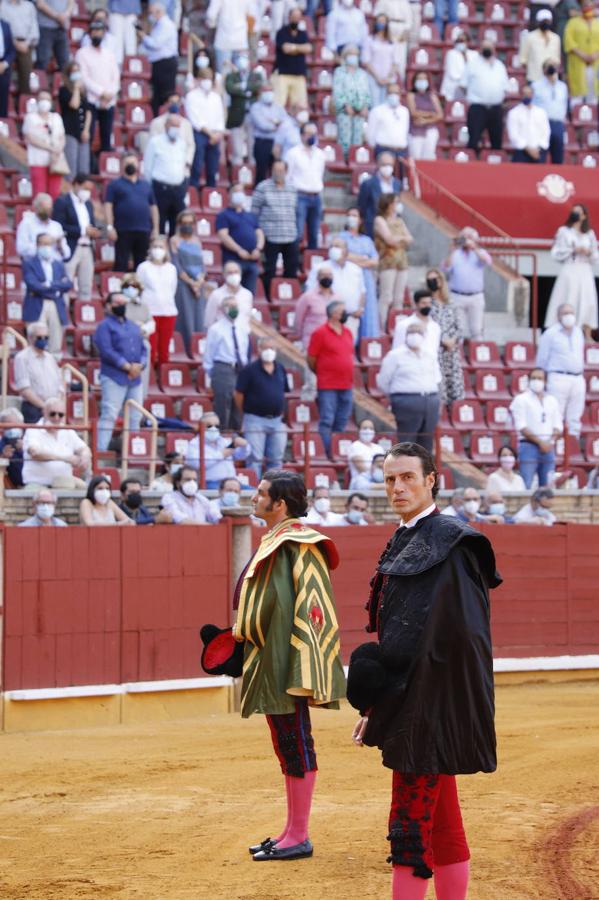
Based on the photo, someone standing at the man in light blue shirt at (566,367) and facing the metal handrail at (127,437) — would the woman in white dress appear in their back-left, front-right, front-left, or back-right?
back-right

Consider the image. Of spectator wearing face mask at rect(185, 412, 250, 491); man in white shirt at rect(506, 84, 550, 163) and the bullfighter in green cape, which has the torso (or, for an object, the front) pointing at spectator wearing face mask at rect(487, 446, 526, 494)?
the man in white shirt

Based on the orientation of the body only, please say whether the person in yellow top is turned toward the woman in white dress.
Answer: yes

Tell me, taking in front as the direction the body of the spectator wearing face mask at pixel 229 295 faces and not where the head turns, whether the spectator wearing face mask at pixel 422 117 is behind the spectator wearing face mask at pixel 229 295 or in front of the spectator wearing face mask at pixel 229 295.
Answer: behind

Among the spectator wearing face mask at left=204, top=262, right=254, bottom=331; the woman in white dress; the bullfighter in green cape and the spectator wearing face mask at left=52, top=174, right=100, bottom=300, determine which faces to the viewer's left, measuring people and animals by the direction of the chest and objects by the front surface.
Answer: the bullfighter in green cape

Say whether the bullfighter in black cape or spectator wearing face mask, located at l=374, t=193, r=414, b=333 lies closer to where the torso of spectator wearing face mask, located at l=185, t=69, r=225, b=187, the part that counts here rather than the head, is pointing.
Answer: the bullfighter in black cape

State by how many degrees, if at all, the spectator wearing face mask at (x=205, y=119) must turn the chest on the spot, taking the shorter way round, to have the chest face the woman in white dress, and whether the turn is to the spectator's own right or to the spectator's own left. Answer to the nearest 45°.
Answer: approximately 90° to the spectator's own left

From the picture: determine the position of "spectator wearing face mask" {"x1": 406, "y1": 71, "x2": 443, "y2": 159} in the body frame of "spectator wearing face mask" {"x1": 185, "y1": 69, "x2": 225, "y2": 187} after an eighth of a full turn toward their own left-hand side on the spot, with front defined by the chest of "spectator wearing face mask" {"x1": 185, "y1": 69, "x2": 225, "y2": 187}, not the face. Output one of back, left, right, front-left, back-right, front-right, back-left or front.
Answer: left

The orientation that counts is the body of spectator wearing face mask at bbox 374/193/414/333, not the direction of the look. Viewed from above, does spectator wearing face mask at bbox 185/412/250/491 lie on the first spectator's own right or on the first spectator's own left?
on the first spectator's own right
